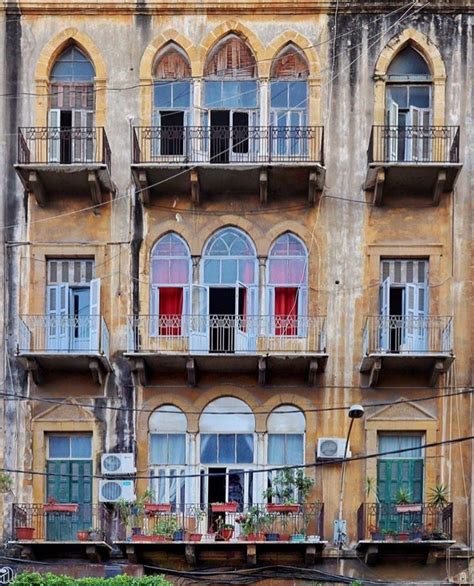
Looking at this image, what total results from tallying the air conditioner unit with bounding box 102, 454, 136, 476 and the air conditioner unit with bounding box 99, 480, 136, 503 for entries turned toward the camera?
2

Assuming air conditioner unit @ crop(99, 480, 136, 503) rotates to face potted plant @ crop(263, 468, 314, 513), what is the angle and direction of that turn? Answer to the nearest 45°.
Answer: approximately 90° to its left

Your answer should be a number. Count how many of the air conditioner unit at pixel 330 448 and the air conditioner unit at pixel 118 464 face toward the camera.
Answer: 2

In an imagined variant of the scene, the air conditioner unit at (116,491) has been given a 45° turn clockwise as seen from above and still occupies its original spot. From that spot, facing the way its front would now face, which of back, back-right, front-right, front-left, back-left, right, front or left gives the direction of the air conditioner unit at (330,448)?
back-left

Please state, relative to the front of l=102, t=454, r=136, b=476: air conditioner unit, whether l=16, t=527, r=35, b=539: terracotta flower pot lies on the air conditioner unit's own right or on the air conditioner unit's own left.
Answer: on the air conditioner unit's own right

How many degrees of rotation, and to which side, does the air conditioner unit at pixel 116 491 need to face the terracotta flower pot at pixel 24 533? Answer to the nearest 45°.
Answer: approximately 90° to its right

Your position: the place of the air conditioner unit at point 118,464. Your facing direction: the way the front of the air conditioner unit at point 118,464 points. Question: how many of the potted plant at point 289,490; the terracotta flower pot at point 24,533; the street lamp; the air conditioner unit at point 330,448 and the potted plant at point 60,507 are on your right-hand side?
2

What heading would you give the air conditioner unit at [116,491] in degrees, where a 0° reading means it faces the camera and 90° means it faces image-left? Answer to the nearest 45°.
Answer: approximately 0°

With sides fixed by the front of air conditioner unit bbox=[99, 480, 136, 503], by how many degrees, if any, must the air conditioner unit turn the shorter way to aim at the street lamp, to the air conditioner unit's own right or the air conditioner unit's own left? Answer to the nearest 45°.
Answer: approximately 90° to the air conditioner unit's own left
